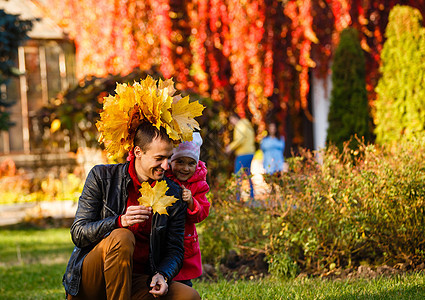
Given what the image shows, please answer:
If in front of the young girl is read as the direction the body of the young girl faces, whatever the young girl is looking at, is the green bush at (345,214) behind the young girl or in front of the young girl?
behind

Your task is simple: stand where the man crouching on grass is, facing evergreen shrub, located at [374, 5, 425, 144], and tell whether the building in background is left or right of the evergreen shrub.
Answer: left

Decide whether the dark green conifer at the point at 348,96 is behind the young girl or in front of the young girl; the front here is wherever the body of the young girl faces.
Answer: behind

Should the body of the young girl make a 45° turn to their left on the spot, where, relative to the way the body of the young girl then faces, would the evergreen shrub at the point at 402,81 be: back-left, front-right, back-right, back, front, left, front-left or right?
back-left

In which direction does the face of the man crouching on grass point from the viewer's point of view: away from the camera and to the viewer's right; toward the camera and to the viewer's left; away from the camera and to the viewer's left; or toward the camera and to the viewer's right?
toward the camera and to the viewer's right

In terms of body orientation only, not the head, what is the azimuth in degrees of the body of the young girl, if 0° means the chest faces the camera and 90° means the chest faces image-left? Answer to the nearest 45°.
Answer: approximately 45°
